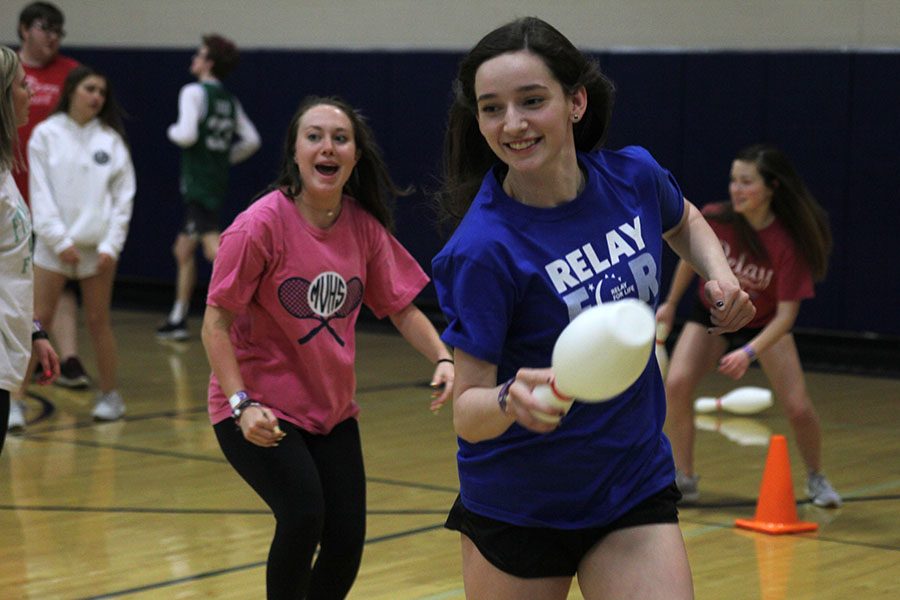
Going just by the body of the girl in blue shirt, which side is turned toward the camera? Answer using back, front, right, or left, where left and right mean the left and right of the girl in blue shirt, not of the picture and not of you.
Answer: front

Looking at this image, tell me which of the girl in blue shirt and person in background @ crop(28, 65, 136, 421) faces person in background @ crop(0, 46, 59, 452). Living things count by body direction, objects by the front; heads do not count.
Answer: person in background @ crop(28, 65, 136, 421)

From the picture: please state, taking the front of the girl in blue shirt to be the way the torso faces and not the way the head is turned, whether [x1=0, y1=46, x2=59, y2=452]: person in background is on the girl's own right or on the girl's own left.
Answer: on the girl's own right

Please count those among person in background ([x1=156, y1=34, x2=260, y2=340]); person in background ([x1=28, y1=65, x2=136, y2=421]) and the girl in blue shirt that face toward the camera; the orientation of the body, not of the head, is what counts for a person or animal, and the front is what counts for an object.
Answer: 2

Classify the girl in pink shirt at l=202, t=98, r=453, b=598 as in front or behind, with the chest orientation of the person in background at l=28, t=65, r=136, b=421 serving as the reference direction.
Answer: in front

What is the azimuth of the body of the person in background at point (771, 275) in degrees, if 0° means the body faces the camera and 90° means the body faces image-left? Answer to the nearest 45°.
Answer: approximately 45°

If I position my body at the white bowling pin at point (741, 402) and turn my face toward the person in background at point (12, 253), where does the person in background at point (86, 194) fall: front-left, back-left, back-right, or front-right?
front-right

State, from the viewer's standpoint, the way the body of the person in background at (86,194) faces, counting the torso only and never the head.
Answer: toward the camera

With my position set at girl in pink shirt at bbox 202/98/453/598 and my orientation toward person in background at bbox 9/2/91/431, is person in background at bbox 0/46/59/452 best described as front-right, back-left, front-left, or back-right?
front-left
